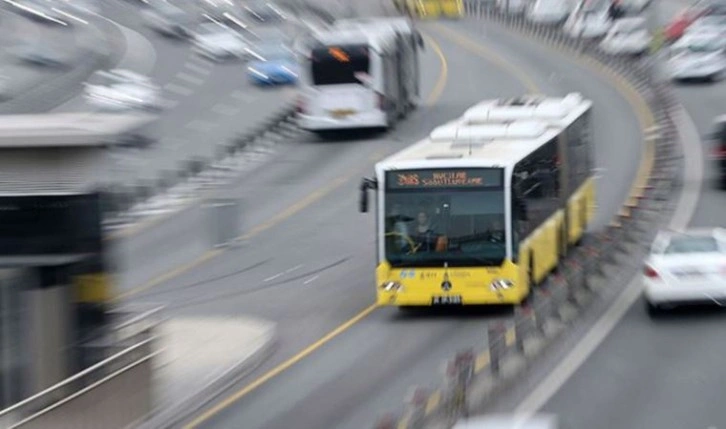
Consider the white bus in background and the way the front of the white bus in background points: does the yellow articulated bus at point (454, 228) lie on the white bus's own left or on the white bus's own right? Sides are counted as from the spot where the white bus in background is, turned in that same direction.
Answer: on the white bus's own right

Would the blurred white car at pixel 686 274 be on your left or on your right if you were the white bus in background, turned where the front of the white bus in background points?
on your right

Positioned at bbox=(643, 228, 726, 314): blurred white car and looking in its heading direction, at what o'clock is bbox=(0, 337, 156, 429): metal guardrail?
The metal guardrail is roughly at 7 o'clock from the blurred white car.

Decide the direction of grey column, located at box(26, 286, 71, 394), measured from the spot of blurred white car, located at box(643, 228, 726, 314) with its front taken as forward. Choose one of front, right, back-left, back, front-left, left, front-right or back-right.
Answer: back-left

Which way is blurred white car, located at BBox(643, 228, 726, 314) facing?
away from the camera

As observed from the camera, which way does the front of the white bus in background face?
facing away from the viewer and to the right of the viewer

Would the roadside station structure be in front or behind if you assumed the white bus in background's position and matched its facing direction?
behind
